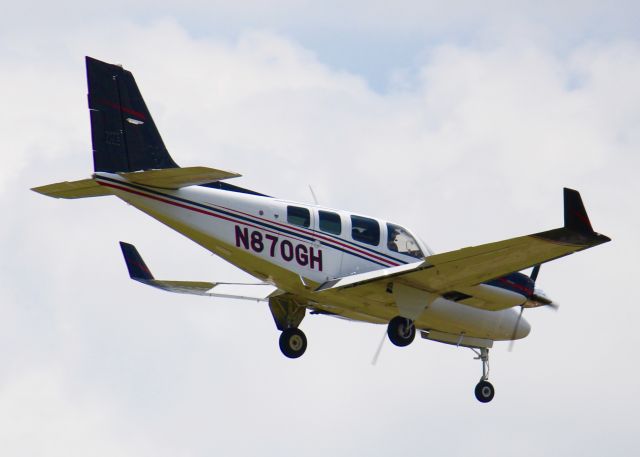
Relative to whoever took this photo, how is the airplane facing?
facing away from the viewer and to the right of the viewer
